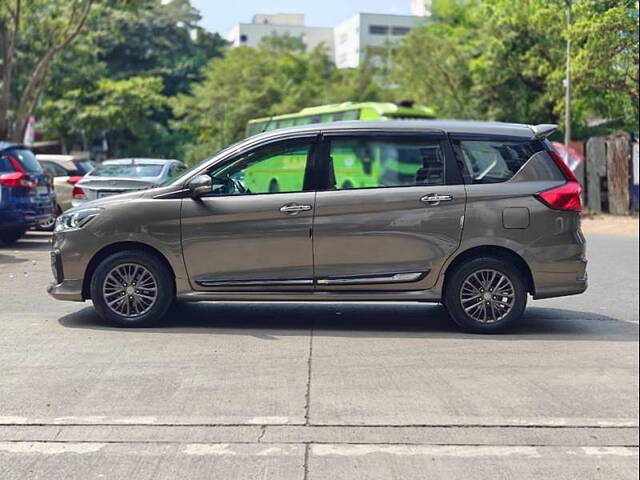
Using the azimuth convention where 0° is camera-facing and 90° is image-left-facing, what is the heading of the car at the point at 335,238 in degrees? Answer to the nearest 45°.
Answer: approximately 90°

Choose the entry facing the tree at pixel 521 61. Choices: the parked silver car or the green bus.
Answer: the parked silver car

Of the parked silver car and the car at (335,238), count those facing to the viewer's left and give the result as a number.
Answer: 1

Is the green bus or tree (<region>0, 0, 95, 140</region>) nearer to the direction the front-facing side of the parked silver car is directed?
the tree

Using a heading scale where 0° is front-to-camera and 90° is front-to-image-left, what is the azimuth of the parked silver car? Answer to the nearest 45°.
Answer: approximately 225°

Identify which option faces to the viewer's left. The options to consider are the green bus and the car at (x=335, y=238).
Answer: the car

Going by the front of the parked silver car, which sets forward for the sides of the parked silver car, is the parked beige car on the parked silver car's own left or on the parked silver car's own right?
on the parked silver car's own left

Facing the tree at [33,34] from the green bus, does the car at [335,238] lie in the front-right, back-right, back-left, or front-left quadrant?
back-left

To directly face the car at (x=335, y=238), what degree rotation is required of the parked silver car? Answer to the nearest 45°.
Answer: approximately 135° to its right

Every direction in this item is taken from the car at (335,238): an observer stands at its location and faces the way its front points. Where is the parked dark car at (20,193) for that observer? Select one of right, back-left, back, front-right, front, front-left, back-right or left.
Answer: front-right

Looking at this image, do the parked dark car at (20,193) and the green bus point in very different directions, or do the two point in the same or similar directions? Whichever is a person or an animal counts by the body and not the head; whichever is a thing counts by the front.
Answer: very different directions
